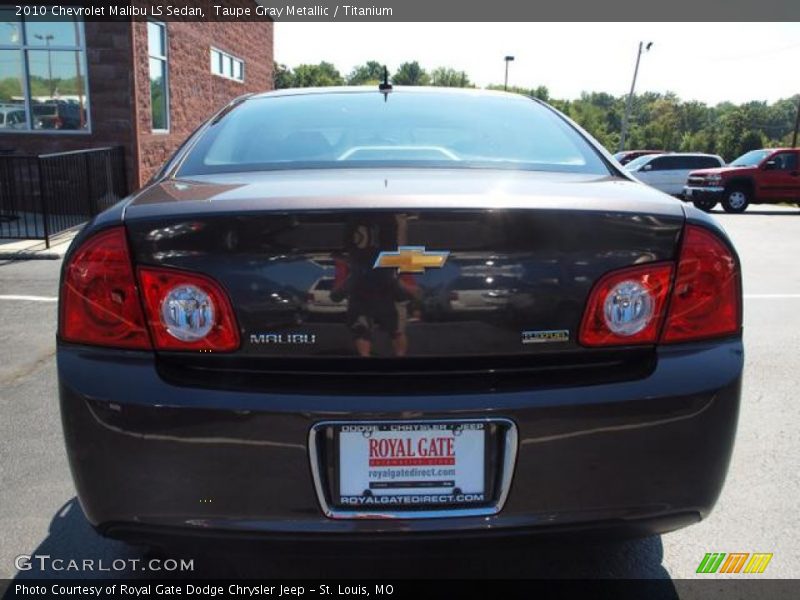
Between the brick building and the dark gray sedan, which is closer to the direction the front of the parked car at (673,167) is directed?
the brick building

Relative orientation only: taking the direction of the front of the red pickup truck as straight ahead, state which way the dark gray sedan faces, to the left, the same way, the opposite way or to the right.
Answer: to the right

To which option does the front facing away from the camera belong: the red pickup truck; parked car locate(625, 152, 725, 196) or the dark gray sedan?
the dark gray sedan

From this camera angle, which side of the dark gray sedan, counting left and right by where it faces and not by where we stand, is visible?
back

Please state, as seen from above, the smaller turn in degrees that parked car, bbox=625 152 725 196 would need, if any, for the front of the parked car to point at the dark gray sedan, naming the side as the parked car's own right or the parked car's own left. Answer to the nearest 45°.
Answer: approximately 45° to the parked car's own left

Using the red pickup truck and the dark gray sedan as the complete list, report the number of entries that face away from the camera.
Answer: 1

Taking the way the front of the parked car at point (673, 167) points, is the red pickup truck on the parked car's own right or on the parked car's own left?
on the parked car's own left

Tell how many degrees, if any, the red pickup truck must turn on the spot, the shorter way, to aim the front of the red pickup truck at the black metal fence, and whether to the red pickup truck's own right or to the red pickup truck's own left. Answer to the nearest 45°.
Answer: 0° — it already faces it

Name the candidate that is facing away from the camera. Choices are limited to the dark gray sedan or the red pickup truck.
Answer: the dark gray sedan

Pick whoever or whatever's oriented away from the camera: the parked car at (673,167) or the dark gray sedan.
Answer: the dark gray sedan
